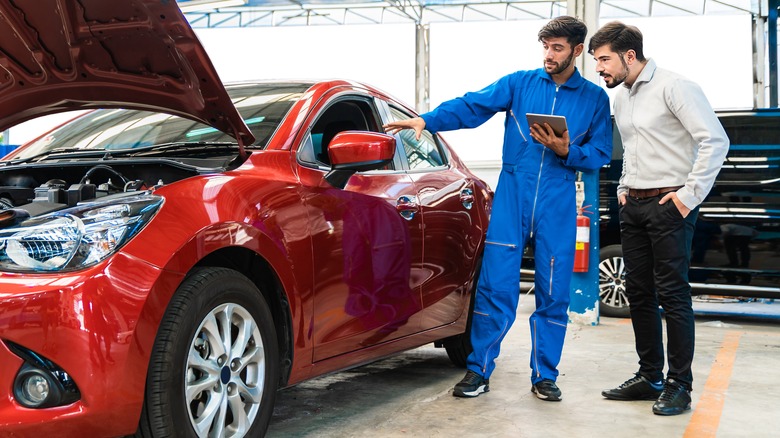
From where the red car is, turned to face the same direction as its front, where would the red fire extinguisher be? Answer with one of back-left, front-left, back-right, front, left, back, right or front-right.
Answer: back

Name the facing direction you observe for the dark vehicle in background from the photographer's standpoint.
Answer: facing to the left of the viewer

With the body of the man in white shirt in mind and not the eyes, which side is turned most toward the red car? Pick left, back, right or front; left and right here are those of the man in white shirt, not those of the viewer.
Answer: front

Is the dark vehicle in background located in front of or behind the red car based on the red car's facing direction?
behind

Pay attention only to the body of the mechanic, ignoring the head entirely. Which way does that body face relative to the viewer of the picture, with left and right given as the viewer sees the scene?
facing the viewer

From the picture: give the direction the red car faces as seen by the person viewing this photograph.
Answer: facing the viewer and to the left of the viewer

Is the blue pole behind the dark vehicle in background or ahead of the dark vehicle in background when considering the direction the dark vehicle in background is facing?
ahead

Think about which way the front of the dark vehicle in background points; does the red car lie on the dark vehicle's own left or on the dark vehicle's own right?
on the dark vehicle's own left
